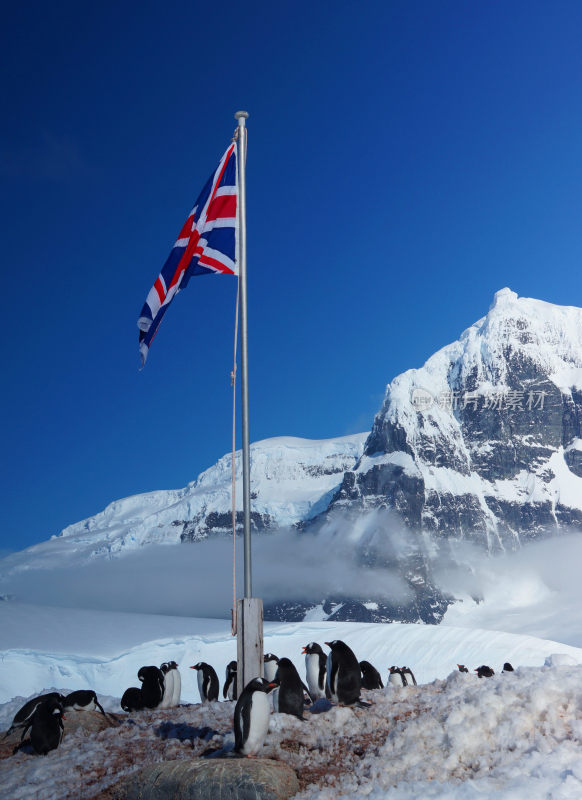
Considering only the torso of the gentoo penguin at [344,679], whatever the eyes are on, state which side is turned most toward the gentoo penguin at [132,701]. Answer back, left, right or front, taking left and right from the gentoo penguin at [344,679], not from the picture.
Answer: front

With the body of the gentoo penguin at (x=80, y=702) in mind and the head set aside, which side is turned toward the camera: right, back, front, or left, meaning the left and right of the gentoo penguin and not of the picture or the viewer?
left

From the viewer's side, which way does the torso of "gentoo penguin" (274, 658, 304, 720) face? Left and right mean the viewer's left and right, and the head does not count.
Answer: facing away from the viewer

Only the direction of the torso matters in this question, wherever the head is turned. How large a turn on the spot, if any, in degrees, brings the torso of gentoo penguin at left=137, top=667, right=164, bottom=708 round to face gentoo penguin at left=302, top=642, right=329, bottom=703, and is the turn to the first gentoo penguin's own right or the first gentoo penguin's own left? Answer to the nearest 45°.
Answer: approximately 135° to the first gentoo penguin's own right

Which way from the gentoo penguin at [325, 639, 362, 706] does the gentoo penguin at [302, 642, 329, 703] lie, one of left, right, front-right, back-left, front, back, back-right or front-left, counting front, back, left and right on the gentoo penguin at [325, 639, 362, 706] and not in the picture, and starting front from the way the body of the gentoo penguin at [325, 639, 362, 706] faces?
front-right

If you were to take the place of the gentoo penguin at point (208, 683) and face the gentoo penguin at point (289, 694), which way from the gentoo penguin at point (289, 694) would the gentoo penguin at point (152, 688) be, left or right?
right

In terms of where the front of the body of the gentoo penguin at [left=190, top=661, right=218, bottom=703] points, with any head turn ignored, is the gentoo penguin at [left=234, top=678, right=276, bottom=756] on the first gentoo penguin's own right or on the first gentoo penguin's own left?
on the first gentoo penguin's own left
